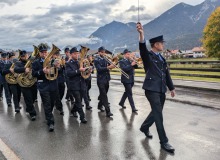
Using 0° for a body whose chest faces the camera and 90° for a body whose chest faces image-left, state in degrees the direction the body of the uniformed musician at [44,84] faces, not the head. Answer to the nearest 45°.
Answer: approximately 315°

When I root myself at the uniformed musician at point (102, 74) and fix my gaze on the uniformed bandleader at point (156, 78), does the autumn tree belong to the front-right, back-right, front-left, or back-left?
back-left

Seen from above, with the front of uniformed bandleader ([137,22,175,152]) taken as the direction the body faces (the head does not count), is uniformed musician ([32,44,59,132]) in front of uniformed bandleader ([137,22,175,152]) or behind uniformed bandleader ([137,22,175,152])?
behind

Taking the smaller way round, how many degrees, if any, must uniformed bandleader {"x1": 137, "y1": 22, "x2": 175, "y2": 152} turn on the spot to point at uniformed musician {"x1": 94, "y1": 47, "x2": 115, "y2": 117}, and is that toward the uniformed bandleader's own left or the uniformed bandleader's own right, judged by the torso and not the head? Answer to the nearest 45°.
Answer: approximately 180°

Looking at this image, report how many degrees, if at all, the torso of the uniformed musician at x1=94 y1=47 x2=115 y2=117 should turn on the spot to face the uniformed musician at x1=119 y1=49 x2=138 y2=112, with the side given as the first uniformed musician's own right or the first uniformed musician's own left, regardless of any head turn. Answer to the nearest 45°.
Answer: approximately 90° to the first uniformed musician's own left

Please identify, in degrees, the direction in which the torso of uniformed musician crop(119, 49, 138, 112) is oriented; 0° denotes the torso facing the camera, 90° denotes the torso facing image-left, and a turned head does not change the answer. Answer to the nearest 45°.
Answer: approximately 315°

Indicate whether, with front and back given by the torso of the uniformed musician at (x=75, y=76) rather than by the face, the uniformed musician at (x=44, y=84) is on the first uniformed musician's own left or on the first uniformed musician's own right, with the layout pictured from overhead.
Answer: on the first uniformed musician's own right

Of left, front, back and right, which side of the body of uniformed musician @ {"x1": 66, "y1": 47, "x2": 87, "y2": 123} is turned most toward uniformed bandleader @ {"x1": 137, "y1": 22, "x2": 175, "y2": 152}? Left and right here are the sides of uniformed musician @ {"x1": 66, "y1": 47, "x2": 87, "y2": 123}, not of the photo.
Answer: front

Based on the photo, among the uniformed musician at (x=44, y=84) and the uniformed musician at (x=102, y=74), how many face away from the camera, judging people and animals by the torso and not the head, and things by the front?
0

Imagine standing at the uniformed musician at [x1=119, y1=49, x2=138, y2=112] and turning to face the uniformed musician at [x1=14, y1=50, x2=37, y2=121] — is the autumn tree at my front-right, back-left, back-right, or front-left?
back-right

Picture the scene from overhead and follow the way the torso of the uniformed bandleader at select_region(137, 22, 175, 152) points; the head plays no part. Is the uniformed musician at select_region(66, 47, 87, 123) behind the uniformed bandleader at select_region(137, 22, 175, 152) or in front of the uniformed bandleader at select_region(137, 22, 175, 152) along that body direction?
behind
